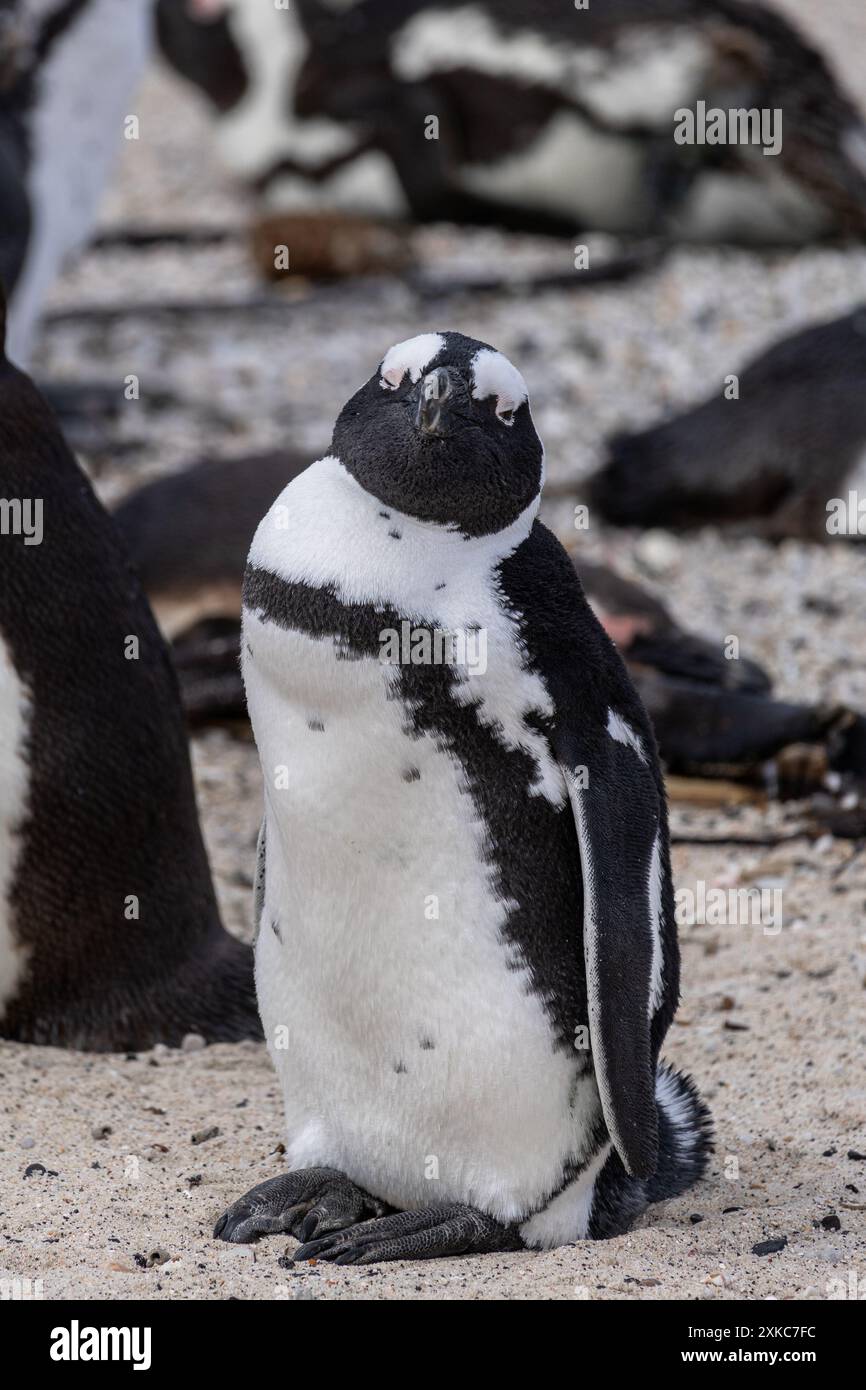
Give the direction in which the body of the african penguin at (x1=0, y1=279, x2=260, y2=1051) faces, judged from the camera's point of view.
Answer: to the viewer's left

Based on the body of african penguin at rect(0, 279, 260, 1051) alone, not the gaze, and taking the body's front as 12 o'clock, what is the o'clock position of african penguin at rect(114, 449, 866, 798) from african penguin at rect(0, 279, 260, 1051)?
african penguin at rect(114, 449, 866, 798) is roughly at 4 o'clock from african penguin at rect(0, 279, 260, 1051).

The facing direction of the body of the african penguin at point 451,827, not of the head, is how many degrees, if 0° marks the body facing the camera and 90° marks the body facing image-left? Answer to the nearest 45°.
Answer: approximately 45°

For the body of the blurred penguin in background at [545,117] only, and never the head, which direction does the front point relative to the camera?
to the viewer's left

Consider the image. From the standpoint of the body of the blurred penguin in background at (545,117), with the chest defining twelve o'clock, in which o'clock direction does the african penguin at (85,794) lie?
The african penguin is roughly at 9 o'clock from the blurred penguin in background.
